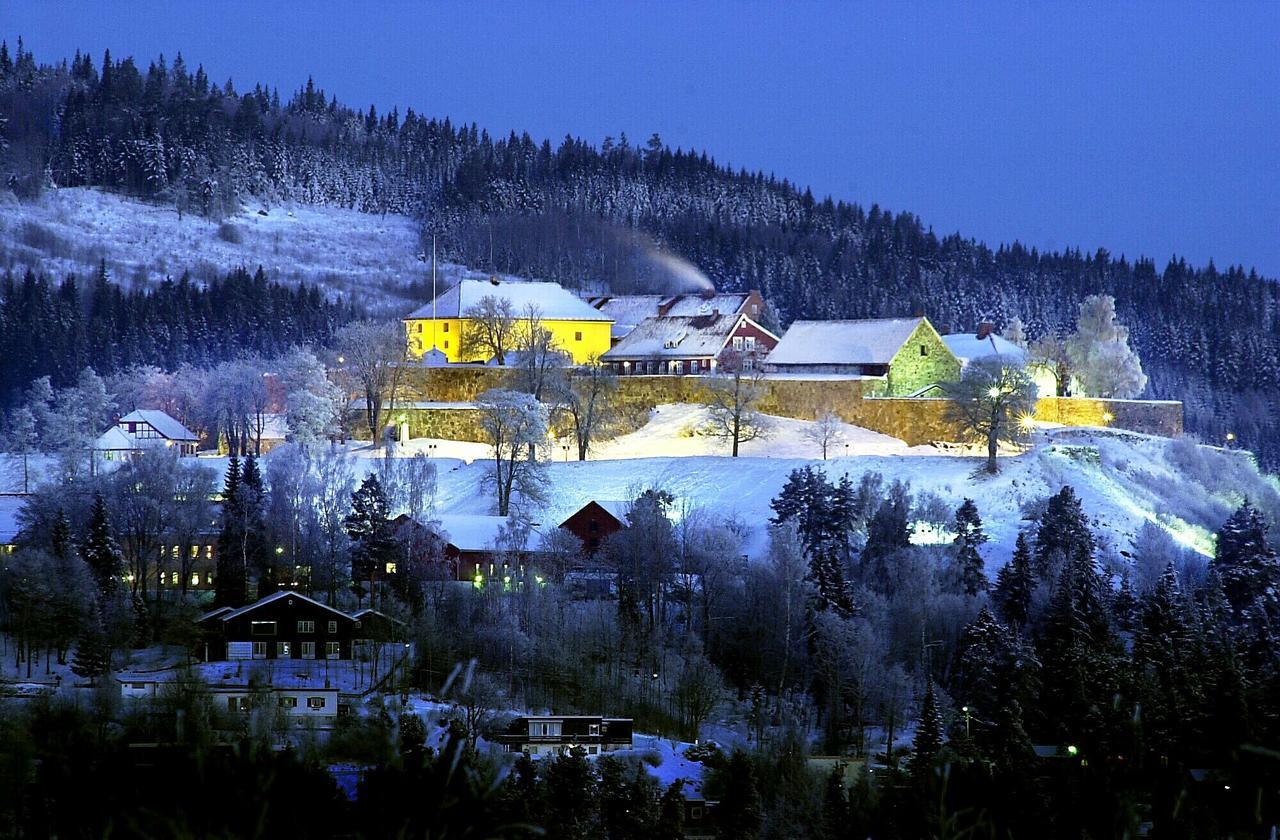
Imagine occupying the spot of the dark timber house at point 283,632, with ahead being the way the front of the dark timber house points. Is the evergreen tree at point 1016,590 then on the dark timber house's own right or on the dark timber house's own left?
on the dark timber house's own left

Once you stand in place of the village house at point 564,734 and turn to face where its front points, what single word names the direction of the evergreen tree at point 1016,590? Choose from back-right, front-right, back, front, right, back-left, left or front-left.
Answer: back-left

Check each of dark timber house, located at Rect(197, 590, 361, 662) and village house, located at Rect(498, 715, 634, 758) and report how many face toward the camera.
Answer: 2

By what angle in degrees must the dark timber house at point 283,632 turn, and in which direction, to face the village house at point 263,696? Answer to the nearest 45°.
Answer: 0° — it already faces it

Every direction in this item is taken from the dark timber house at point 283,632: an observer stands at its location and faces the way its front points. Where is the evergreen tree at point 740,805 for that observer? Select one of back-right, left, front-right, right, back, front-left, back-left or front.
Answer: front-left

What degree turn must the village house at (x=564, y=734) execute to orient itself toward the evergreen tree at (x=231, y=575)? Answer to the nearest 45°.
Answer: approximately 135° to its right

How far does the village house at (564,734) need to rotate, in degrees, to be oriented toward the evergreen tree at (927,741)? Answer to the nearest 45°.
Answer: approximately 90° to its left

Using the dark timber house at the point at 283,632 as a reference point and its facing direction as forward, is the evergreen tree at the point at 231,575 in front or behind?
behind

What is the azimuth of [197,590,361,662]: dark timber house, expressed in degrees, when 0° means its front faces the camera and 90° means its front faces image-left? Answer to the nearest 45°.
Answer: approximately 0°

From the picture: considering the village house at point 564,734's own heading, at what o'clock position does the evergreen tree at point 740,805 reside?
The evergreen tree is roughly at 11 o'clock from the village house.

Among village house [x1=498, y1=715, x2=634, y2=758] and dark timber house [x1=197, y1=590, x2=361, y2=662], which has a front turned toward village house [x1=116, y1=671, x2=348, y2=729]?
the dark timber house

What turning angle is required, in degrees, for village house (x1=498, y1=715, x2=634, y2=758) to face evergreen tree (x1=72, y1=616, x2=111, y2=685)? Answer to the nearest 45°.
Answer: approximately 90° to its right

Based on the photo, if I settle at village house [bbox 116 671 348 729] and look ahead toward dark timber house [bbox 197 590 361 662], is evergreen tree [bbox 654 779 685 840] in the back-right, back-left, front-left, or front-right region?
back-right

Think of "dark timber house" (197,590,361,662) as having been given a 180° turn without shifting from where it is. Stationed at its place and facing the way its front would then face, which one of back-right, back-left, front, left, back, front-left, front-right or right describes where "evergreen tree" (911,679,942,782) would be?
back-right

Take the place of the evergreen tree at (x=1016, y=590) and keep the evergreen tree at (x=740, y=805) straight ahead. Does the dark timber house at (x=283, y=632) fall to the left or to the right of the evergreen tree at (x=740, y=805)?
right

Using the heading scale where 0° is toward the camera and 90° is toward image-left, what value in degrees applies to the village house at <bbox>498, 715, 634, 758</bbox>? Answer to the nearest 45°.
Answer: approximately 0°

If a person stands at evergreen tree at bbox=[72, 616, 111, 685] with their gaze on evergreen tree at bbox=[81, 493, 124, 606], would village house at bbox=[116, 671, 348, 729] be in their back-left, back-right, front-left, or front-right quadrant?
back-right
